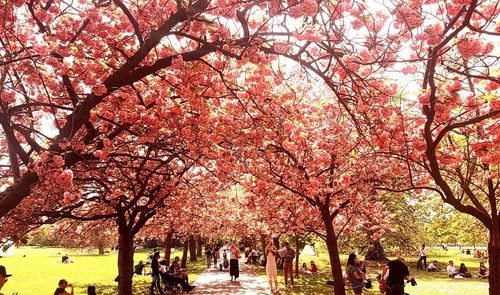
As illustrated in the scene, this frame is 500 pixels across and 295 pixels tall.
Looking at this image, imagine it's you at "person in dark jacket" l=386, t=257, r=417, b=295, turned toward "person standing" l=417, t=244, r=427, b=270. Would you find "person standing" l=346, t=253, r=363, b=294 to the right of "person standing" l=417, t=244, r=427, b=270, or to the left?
left

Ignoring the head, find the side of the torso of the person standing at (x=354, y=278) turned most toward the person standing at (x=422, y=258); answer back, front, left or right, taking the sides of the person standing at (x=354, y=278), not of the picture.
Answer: left
